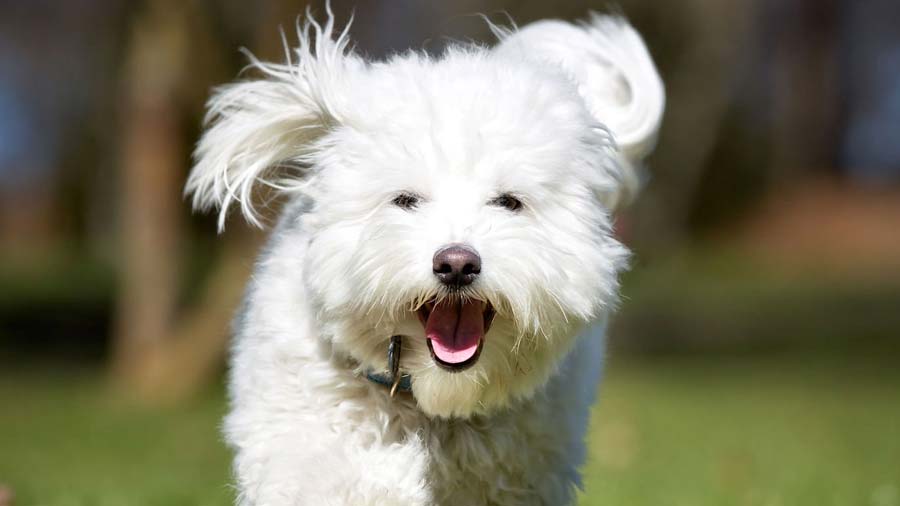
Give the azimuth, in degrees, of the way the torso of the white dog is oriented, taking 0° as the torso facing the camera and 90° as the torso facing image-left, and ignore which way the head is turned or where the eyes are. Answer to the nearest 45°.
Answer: approximately 0°
